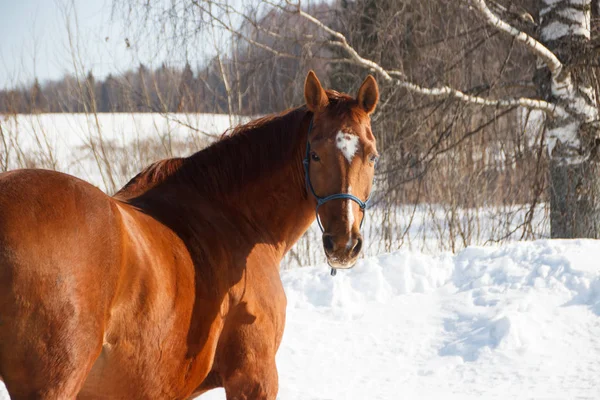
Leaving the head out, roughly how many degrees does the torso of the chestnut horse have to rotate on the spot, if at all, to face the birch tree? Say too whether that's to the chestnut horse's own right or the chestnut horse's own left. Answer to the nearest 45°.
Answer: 0° — it already faces it

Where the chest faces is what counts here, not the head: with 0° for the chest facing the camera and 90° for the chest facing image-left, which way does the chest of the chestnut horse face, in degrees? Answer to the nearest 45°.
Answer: approximately 225°
